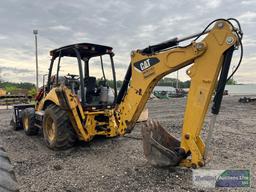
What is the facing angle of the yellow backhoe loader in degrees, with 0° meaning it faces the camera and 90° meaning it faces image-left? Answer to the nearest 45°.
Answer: approximately 135°

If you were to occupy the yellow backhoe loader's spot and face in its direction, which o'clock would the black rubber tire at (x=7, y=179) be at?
The black rubber tire is roughly at 8 o'clock from the yellow backhoe loader.
